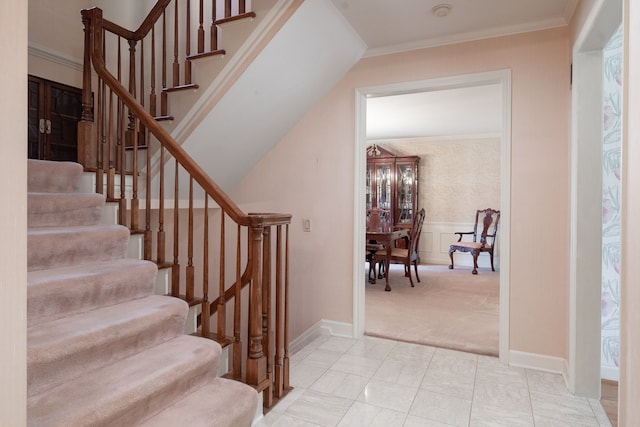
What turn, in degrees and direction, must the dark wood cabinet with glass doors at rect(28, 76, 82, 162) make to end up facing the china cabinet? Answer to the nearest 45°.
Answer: approximately 45° to its left

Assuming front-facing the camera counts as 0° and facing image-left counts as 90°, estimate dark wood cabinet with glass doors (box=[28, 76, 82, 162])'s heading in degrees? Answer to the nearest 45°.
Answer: approximately 315°

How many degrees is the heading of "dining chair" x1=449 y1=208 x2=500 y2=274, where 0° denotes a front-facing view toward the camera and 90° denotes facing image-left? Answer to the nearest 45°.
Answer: approximately 45°

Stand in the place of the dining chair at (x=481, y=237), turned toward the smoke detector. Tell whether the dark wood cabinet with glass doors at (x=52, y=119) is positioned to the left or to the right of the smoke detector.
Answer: right

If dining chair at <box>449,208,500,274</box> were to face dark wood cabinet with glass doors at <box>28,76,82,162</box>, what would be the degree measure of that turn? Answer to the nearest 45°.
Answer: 0° — it already faces it
